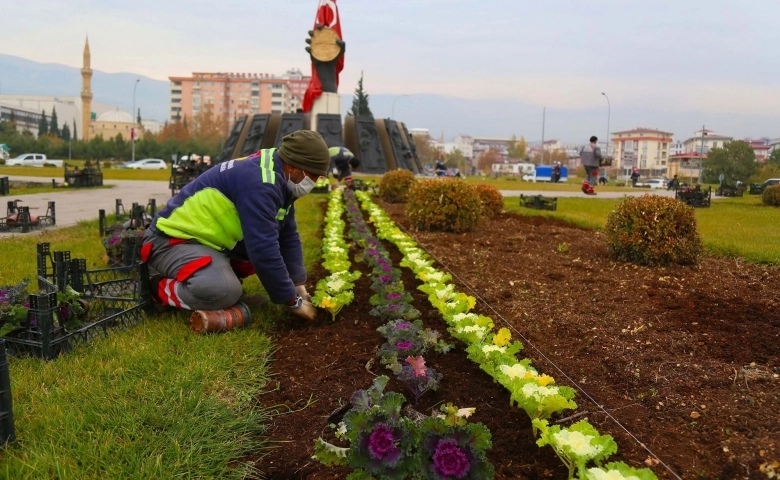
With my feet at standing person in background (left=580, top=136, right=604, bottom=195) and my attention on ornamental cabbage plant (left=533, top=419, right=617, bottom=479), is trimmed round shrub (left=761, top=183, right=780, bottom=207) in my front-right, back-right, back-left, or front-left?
front-left

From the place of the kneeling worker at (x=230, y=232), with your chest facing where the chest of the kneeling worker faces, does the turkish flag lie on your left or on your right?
on your left

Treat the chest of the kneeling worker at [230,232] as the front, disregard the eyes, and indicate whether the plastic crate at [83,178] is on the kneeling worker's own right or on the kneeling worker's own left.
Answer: on the kneeling worker's own left

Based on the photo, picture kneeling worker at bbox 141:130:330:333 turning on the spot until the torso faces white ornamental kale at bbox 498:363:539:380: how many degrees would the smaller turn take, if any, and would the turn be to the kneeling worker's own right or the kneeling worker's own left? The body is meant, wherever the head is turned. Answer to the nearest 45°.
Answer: approximately 45° to the kneeling worker's own right

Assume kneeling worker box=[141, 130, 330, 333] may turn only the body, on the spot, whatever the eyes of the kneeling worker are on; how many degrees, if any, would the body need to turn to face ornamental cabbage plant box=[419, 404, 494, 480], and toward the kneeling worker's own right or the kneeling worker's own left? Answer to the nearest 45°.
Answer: approximately 90° to the kneeling worker's own right

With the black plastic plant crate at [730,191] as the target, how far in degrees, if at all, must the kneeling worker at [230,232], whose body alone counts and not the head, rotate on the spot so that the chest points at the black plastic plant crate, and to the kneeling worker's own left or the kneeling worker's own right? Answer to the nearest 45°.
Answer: approximately 45° to the kneeling worker's own left

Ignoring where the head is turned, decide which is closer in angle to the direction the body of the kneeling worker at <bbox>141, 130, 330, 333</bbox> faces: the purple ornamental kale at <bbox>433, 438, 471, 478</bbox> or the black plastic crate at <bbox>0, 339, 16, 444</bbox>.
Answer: the purple ornamental kale

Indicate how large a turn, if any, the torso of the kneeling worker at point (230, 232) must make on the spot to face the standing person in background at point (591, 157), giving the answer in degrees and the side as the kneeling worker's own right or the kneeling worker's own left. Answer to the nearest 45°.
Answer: approximately 45° to the kneeling worker's own left

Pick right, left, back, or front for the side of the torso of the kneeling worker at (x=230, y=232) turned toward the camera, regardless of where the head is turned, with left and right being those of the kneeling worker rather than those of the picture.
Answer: right

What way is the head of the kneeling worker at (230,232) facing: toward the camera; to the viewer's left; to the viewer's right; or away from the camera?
to the viewer's right

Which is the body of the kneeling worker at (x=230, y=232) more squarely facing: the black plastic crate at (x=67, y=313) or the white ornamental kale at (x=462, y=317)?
the white ornamental kale
